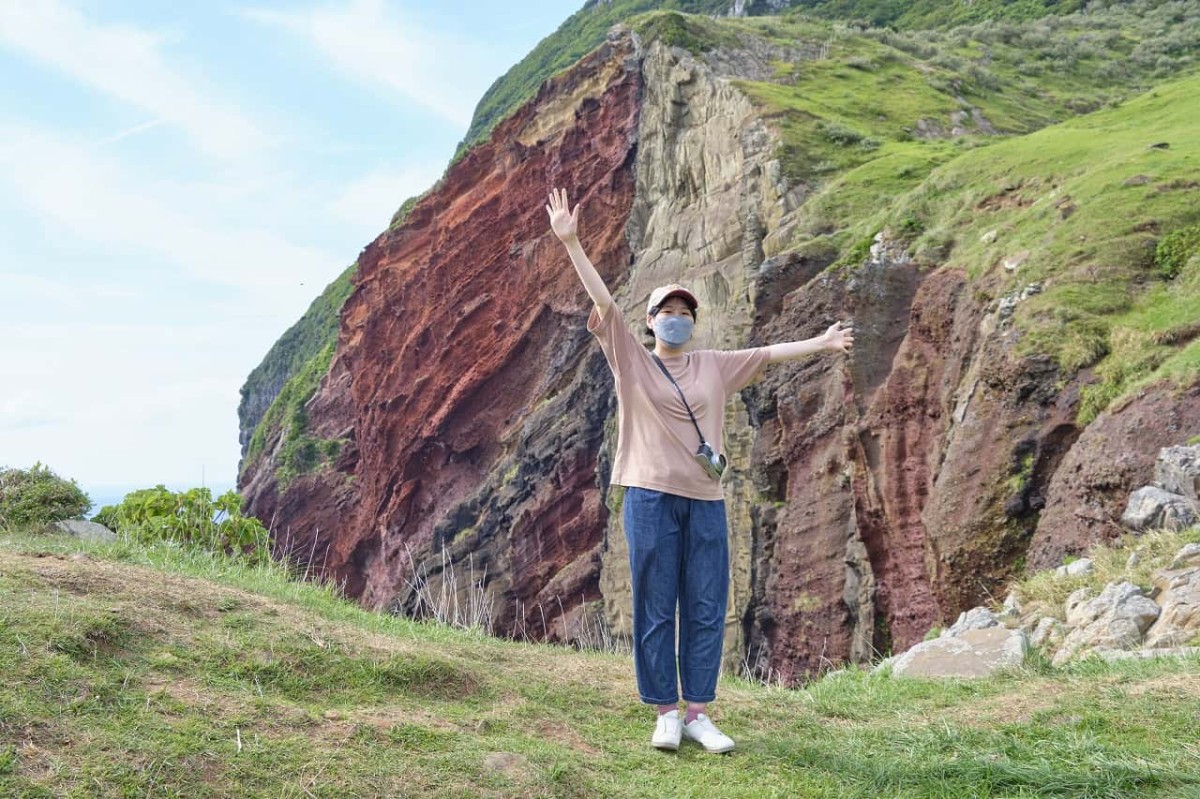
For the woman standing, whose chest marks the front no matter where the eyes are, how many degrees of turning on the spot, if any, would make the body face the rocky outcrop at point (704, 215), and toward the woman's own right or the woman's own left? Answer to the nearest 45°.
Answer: approximately 180°

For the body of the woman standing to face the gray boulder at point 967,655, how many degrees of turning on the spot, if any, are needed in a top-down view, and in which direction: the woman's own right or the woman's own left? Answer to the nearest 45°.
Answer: approximately 135° to the woman's own left

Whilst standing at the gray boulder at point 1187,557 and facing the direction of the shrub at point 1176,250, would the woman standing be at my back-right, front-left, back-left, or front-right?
back-left

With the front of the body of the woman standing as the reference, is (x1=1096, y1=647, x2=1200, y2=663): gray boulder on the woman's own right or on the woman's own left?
on the woman's own left

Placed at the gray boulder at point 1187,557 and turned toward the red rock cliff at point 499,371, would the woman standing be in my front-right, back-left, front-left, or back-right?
back-left

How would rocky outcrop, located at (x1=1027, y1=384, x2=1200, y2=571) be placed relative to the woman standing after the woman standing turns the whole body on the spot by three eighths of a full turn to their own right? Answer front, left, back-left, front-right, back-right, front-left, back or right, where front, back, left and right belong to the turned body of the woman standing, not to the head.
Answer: right

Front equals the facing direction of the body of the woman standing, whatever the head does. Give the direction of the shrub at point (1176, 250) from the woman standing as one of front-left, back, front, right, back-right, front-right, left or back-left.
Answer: back-left

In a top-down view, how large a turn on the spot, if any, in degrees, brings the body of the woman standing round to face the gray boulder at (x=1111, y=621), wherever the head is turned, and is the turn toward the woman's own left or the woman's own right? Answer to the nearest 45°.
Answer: approximately 135° to the woman's own left

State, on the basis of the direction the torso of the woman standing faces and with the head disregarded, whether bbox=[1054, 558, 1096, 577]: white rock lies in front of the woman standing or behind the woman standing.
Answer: behind

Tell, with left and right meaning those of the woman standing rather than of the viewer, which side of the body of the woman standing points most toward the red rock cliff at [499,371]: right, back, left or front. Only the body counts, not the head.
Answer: back

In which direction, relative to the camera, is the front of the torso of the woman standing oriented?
toward the camera

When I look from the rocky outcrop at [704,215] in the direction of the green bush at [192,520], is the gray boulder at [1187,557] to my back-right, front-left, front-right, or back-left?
front-left

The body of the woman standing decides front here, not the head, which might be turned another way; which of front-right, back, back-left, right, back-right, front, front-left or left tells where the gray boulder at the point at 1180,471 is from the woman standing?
back-left
